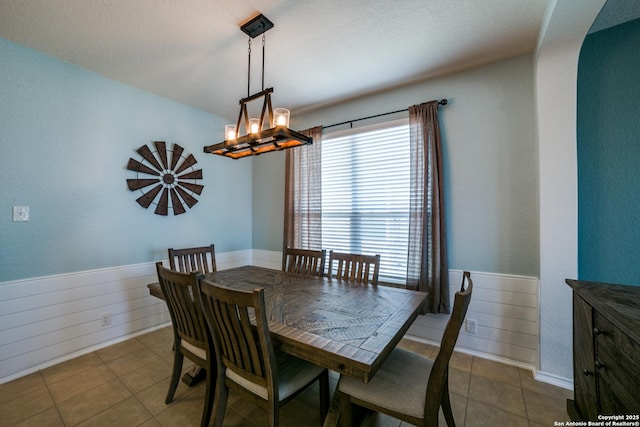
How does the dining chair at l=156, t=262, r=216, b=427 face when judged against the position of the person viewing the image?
facing away from the viewer and to the right of the viewer

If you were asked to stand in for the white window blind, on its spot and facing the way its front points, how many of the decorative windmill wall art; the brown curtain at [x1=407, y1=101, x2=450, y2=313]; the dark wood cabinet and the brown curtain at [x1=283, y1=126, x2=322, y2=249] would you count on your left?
2

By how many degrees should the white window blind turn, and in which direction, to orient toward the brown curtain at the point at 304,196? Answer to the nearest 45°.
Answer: approximately 45° to its right

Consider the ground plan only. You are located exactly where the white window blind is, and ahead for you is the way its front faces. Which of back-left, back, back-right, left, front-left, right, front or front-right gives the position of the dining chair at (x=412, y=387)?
front-left

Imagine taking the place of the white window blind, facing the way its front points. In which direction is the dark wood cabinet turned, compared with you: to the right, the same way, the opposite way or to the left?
to the right

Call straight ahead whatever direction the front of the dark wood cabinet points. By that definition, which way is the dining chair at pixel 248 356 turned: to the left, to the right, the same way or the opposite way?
to the right

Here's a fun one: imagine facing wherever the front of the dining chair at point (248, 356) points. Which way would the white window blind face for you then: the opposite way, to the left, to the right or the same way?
the opposite way

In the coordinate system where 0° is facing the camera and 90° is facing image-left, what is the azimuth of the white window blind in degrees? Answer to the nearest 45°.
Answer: approximately 45°

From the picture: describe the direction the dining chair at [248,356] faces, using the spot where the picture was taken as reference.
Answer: facing away from the viewer and to the right of the viewer

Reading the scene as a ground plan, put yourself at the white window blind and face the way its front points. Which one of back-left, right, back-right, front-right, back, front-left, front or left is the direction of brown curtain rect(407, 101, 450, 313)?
left

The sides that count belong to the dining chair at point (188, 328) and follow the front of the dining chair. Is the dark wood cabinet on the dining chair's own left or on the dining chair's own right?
on the dining chair's own right

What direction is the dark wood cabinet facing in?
to the viewer's left

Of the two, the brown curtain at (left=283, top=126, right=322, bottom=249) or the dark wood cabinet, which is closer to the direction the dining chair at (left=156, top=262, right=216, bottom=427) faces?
the brown curtain
